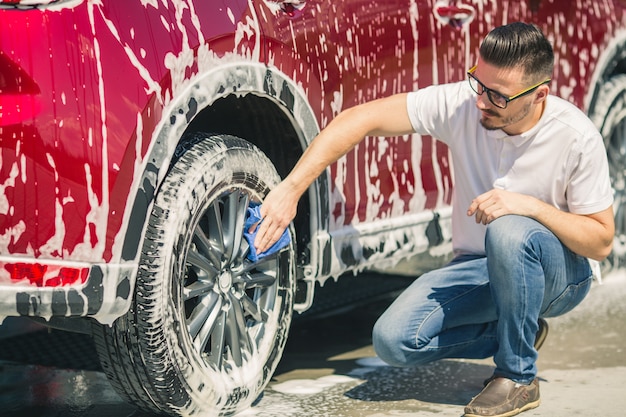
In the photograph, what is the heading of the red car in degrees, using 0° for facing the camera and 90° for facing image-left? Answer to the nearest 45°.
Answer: approximately 225°
